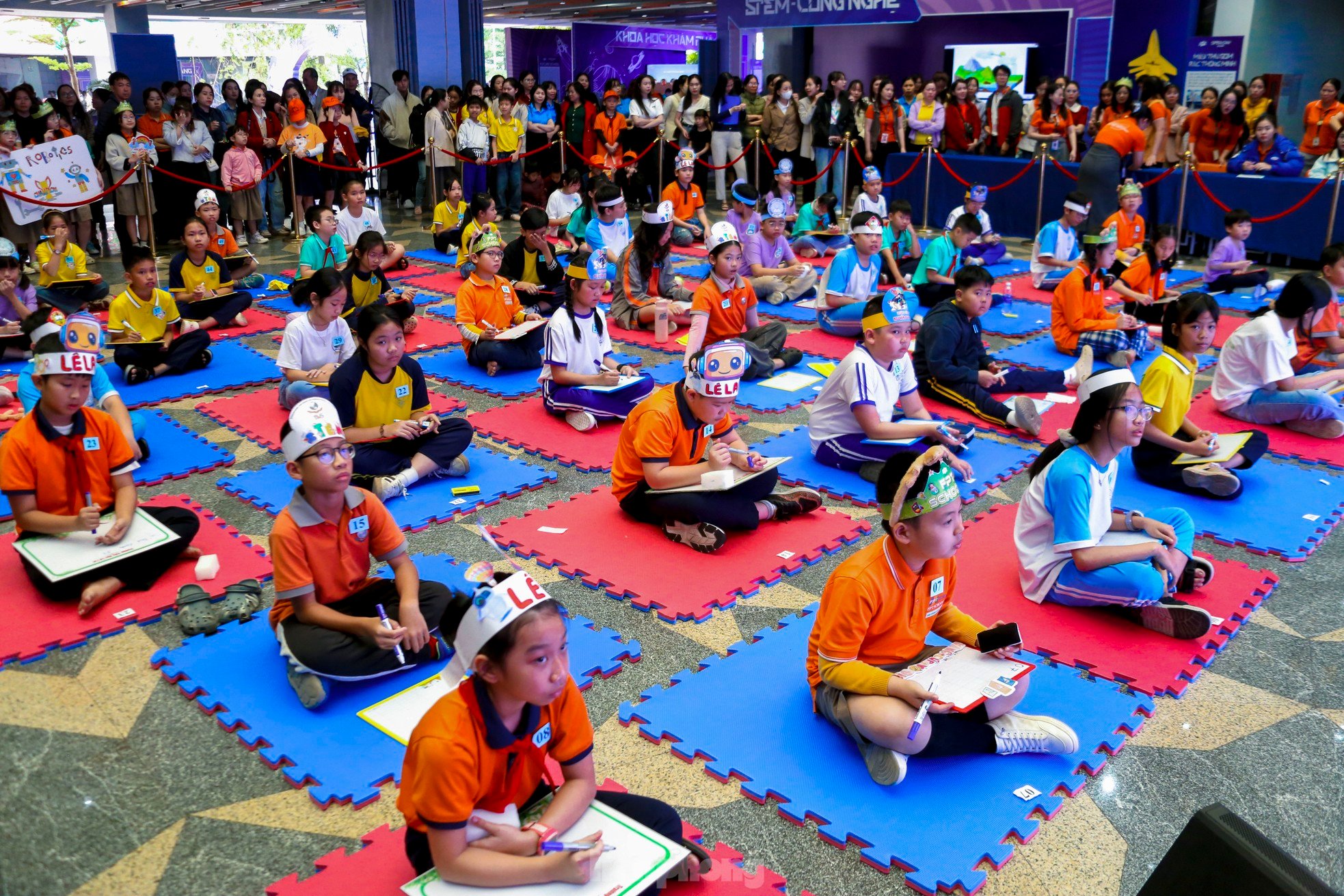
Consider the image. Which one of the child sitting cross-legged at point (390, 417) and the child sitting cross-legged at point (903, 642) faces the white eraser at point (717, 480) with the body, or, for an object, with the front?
the child sitting cross-legged at point (390, 417)

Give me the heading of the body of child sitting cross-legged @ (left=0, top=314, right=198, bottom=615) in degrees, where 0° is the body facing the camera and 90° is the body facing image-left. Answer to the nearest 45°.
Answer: approximately 315°

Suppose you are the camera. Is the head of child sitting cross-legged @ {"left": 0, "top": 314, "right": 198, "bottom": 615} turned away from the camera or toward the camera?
toward the camera

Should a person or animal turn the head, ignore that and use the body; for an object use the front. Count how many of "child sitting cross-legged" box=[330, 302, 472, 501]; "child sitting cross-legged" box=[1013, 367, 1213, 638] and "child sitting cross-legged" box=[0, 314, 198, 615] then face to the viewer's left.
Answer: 0

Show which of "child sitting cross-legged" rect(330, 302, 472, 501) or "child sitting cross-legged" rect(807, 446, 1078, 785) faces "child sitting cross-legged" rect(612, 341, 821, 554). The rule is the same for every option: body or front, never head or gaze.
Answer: "child sitting cross-legged" rect(330, 302, 472, 501)

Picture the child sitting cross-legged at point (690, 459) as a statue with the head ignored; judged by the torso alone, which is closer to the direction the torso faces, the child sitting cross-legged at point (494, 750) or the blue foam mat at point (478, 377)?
the child sitting cross-legged

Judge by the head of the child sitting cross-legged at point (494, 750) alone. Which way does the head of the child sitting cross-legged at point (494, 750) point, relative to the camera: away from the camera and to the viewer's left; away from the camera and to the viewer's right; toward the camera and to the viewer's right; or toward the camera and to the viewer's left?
toward the camera and to the viewer's right

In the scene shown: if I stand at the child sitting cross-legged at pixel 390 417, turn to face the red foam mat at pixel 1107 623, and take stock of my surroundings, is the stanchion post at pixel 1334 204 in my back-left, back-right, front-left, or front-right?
front-left

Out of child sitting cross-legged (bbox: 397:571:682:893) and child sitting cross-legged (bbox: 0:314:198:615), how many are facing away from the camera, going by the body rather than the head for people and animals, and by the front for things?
0

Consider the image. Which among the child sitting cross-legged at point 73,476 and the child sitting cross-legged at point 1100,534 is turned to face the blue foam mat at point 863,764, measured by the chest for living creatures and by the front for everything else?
the child sitting cross-legged at point 73,476

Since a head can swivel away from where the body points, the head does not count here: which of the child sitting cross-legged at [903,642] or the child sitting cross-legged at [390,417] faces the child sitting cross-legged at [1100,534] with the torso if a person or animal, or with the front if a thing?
the child sitting cross-legged at [390,417]

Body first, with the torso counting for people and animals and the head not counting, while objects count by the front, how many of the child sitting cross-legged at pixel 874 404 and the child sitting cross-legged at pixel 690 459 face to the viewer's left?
0

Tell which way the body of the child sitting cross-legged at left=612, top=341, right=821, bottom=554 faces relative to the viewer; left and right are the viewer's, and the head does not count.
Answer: facing the viewer and to the right of the viewer

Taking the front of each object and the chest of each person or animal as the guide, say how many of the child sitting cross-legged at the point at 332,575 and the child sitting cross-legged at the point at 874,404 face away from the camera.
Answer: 0

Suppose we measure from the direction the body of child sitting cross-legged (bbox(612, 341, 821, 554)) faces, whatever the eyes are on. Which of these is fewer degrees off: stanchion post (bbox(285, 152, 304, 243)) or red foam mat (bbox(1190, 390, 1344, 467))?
the red foam mat

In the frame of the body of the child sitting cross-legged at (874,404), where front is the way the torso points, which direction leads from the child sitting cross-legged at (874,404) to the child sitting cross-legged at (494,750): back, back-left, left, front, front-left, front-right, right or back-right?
front-right

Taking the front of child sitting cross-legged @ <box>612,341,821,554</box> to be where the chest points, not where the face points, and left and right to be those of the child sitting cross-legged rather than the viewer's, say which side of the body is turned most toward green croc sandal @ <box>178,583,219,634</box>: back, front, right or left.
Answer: right

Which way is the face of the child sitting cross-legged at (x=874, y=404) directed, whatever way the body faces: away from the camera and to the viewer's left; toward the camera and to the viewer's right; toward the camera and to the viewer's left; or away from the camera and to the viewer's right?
toward the camera and to the viewer's right

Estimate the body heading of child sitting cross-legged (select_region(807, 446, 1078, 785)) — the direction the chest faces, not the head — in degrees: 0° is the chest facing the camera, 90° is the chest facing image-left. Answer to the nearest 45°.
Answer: approximately 315°

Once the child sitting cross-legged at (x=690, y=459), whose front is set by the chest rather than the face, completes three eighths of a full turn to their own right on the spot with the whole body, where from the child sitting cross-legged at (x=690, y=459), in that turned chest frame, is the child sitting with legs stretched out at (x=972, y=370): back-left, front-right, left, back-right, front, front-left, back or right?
back-right
